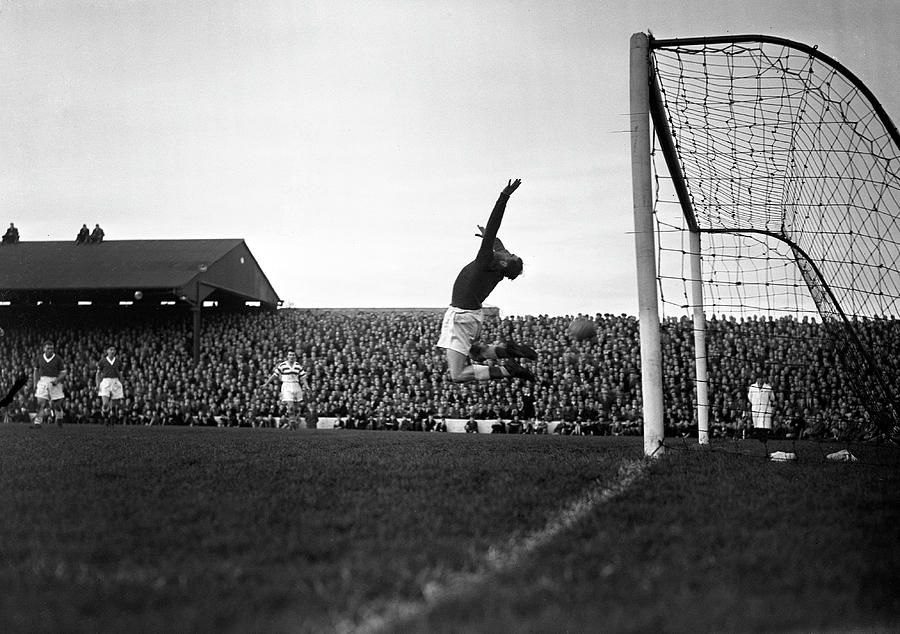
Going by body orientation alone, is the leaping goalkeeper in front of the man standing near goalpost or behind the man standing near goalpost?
in front

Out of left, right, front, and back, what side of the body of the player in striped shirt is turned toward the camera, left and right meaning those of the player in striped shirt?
front

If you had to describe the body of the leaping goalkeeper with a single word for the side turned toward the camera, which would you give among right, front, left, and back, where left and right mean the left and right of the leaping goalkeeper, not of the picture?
left

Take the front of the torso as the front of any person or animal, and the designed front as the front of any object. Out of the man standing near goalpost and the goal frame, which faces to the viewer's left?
the goal frame

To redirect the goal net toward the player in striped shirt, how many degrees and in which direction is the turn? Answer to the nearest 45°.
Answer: approximately 45° to its right

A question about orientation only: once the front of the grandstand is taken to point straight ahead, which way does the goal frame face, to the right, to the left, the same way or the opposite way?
to the right

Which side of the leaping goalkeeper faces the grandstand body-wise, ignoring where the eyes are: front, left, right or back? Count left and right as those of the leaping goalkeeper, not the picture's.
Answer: right

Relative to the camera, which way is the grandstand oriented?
toward the camera

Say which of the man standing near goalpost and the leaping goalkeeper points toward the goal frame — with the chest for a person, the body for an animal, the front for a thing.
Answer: the man standing near goalpost

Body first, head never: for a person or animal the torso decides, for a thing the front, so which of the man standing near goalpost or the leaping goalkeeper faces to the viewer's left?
the leaping goalkeeper

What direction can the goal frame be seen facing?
to the viewer's left

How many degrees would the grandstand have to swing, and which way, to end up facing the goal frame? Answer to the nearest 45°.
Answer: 0° — it already faces it

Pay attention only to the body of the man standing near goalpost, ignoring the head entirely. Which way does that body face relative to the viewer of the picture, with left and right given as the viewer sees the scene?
facing the viewer

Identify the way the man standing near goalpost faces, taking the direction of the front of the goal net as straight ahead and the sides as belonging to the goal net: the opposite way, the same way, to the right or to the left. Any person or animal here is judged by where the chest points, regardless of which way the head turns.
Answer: to the left

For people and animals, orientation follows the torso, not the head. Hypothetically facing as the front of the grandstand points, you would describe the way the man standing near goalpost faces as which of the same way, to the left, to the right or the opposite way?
the same way
